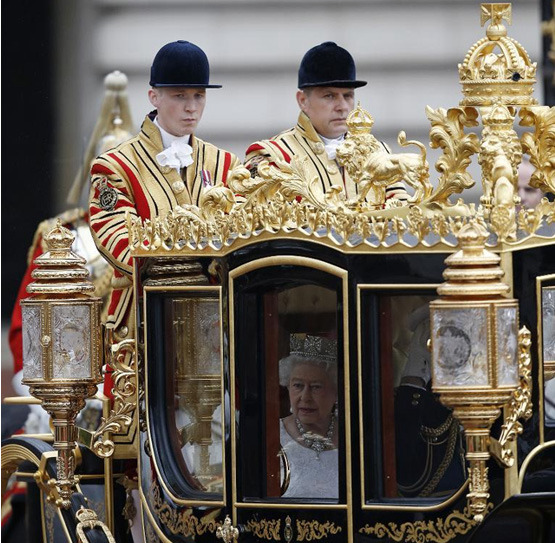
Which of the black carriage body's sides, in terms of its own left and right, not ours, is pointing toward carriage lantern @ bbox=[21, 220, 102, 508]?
back

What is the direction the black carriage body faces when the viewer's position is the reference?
facing the viewer and to the right of the viewer
